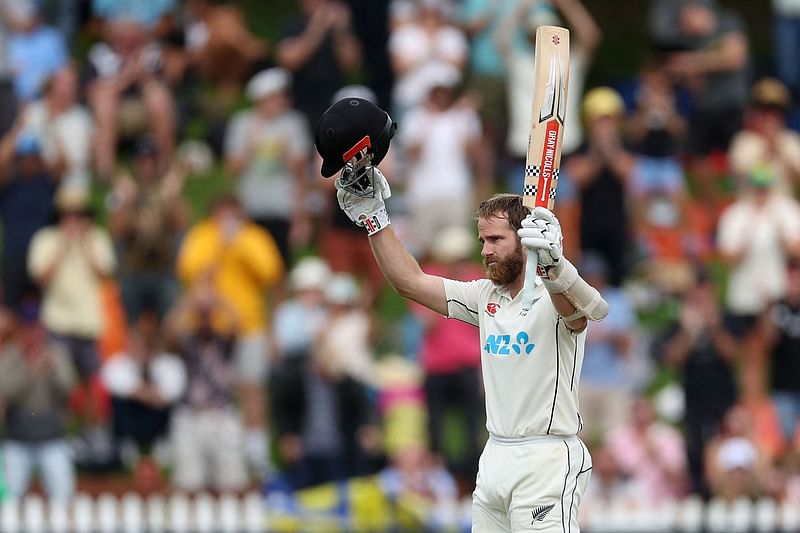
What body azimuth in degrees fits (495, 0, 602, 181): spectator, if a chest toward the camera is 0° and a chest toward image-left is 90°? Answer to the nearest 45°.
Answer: approximately 0°

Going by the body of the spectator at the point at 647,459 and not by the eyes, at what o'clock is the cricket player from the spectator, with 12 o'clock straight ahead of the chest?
The cricket player is roughly at 12 o'clock from the spectator.

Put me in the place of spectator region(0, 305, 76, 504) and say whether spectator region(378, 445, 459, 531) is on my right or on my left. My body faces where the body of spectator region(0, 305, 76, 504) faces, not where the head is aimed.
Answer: on my left

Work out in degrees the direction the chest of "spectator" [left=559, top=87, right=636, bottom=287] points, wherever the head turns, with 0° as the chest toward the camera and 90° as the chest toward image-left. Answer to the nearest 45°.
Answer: approximately 0°
